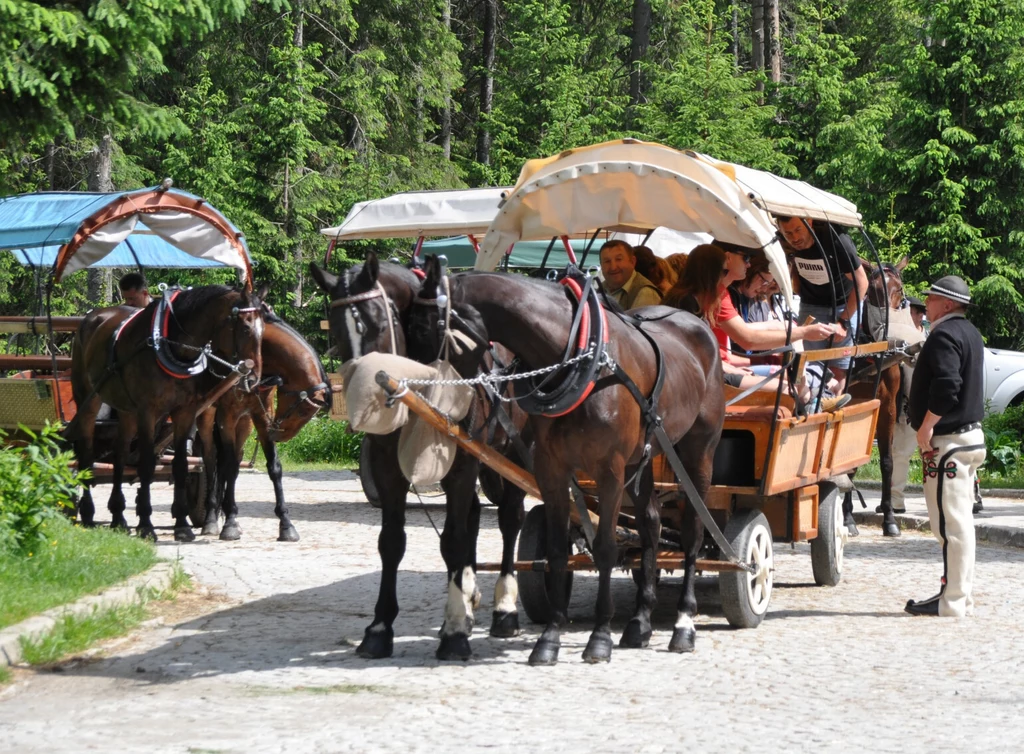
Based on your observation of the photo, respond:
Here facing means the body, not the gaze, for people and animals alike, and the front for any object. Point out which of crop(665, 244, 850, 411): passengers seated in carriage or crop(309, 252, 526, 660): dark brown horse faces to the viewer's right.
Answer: the passengers seated in carriage

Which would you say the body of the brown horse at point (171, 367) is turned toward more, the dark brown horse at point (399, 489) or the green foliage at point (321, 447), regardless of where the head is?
the dark brown horse

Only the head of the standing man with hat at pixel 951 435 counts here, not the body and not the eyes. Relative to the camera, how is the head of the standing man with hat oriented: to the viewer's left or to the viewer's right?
to the viewer's left

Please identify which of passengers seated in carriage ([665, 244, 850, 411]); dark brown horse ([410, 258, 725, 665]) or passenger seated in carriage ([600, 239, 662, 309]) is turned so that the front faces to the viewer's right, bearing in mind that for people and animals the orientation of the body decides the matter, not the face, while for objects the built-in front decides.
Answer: passengers seated in carriage ([665, 244, 850, 411])

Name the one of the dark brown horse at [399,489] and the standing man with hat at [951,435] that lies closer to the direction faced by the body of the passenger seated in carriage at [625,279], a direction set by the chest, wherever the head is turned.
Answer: the dark brown horse

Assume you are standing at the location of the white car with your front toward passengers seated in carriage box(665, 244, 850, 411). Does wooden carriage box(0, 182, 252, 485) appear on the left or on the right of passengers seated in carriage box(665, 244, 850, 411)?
right

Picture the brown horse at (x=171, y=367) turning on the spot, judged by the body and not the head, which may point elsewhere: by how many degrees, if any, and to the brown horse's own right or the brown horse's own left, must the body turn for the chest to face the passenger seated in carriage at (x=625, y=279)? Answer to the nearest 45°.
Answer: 0° — it already faces them

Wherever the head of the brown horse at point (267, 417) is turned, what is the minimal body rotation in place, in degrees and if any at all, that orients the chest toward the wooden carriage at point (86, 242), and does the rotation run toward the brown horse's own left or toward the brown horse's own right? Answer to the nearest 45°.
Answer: approximately 180°

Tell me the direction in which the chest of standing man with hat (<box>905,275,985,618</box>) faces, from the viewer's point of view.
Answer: to the viewer's left

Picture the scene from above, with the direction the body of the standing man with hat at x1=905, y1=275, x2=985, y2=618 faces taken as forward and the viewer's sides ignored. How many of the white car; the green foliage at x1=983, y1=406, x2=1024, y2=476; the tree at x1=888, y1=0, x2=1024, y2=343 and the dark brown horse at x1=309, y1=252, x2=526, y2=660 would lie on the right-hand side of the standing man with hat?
3

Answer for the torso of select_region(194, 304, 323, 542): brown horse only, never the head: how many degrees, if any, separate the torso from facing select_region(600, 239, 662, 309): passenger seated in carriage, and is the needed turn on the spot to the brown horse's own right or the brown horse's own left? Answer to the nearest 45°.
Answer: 0° — it already faces them

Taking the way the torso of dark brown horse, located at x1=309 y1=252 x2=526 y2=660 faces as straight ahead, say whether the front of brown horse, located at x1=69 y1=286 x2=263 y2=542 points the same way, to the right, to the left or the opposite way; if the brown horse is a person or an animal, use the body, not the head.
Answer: to the left
